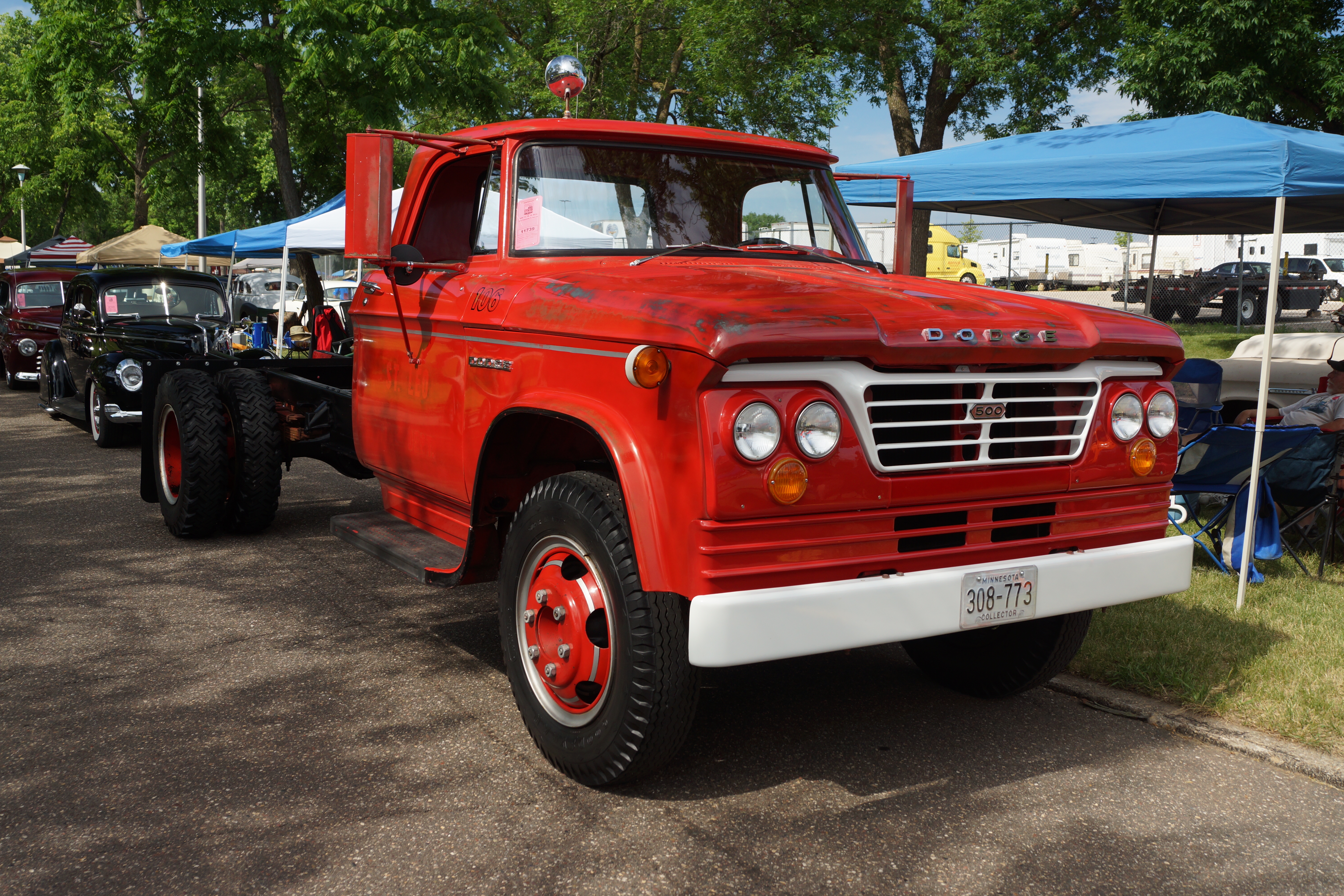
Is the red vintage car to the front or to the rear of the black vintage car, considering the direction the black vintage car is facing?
to the rear

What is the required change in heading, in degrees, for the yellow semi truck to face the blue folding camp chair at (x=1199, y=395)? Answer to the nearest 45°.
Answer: approximately 90° to its right

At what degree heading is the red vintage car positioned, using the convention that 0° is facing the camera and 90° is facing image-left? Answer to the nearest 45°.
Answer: approximately 315°

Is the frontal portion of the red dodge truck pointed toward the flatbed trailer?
no

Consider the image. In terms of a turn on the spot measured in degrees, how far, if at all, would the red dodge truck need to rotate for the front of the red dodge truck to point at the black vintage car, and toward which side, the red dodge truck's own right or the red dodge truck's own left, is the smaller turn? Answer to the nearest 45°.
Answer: approximately 180°

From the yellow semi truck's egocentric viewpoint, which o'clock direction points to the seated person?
The seated person is roughly at 3 o'clock from the yellow semi truck.

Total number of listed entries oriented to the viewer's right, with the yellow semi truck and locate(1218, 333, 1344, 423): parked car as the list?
1

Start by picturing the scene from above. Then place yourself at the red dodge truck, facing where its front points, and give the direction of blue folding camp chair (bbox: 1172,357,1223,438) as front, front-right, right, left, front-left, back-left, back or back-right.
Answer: left

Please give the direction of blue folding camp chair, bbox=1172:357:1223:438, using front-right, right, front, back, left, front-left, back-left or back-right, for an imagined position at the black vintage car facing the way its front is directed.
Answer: front

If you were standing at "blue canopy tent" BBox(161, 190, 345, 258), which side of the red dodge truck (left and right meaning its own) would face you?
back

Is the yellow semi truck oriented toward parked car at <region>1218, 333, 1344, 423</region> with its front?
no

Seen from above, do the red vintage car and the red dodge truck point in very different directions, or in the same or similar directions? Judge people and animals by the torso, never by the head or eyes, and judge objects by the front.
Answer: same or similar directions

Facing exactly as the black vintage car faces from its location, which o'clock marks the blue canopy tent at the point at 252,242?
The blue canopy tent is roughly at 8 o'clock from the black vintage car.

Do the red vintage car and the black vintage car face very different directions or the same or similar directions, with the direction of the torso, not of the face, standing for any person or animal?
same or similar directions

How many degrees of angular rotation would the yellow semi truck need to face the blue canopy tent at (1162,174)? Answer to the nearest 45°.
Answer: approximately 90° to its right
